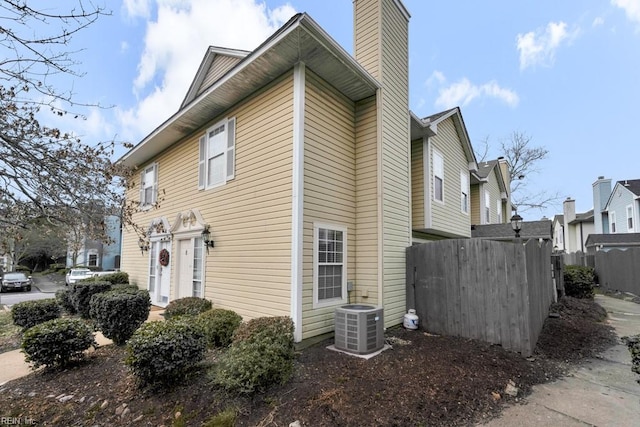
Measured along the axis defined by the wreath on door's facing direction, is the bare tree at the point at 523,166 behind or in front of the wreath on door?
behind

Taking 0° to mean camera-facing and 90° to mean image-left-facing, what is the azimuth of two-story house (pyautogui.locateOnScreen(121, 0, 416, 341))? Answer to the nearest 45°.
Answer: approximately 45°

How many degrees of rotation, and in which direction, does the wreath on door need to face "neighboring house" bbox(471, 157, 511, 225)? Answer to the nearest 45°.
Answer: approximately 135° to its left

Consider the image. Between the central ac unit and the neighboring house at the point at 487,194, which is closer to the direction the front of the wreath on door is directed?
the central ac unit

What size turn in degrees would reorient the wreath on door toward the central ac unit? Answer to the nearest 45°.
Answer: approximately 90° to its left

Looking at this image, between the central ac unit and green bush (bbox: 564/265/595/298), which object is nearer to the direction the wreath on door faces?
the central ac unit

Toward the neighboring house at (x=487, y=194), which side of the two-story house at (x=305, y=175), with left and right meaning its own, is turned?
back
